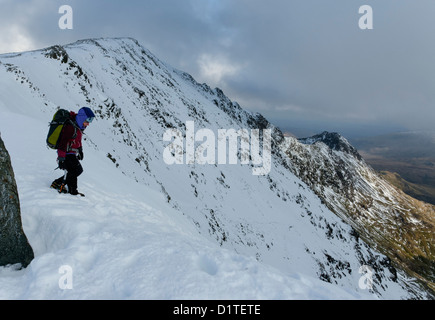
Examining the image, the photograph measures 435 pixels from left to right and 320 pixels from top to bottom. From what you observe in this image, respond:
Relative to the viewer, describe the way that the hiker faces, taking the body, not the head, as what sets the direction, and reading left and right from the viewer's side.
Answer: facing to the right of the viewer
